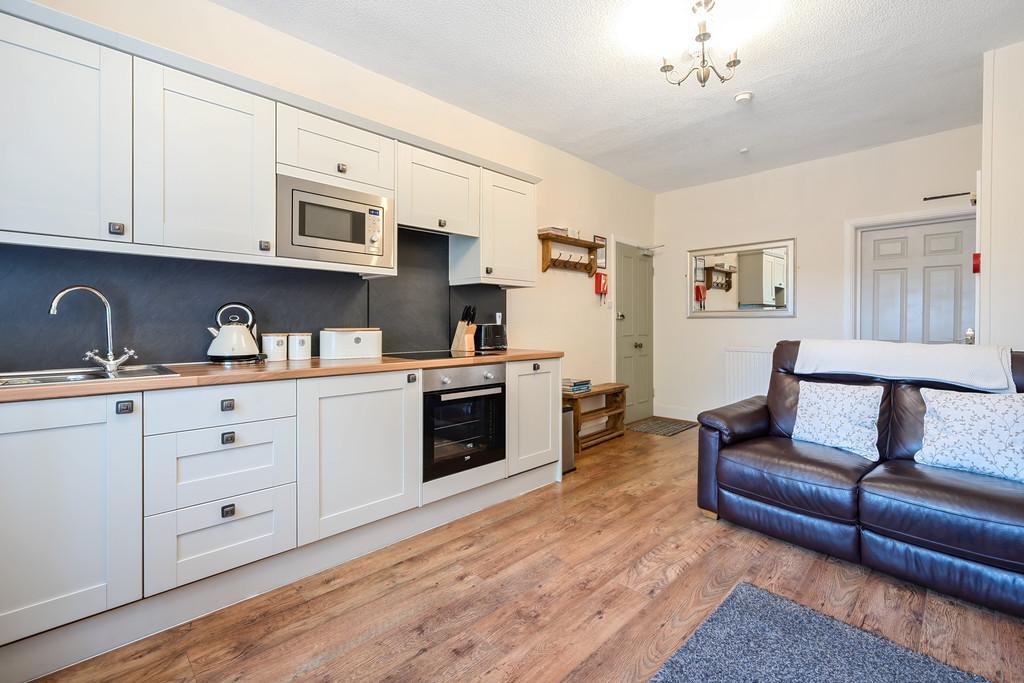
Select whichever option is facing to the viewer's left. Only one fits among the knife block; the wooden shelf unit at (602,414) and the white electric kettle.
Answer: the white electric kettle

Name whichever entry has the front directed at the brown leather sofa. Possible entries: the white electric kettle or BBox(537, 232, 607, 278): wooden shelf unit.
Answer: the wooden shelf unit

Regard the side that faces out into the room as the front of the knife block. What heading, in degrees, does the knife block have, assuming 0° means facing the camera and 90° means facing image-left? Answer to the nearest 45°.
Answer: approximately 315°

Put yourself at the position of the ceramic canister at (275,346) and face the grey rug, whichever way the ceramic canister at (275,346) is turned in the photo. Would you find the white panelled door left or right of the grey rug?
left

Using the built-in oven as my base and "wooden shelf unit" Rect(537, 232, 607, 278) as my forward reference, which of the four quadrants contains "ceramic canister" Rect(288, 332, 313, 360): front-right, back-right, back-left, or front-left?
back-left

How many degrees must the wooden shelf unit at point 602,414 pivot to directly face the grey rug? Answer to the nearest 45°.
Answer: approximately 45° to its right

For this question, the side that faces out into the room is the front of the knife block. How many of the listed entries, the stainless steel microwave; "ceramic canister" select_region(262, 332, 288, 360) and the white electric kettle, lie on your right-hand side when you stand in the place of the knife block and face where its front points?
3

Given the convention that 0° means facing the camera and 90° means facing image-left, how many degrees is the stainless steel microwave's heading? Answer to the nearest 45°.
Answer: approximately 315°

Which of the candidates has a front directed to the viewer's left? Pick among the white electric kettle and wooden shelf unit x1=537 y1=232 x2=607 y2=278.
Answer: the white electric kettle

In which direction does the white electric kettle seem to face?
to the viewer's left
